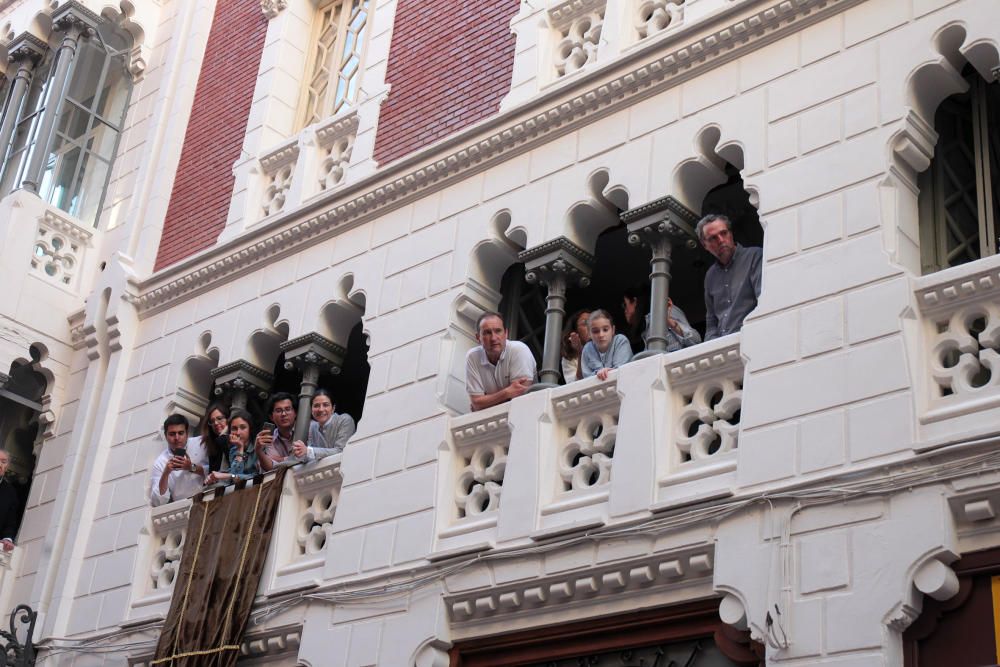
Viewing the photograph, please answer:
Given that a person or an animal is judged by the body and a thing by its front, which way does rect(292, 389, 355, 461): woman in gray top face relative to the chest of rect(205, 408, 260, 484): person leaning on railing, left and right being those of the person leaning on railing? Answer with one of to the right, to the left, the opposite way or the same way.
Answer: the same way

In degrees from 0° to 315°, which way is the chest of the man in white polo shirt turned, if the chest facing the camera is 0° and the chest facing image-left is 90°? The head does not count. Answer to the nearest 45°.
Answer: approximately 0°

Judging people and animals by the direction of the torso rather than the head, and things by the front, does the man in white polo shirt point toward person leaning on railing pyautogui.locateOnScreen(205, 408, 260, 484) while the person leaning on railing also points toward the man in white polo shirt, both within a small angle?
no

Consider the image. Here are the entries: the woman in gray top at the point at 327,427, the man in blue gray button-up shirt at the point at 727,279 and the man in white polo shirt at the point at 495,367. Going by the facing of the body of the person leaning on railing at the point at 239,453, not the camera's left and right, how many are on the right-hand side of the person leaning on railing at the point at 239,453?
0

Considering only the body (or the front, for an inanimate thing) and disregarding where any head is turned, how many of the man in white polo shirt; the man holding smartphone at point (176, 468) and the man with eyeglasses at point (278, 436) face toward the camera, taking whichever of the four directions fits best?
3

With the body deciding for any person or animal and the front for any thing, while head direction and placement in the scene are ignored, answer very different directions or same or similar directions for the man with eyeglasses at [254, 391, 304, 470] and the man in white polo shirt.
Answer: same or similar directions

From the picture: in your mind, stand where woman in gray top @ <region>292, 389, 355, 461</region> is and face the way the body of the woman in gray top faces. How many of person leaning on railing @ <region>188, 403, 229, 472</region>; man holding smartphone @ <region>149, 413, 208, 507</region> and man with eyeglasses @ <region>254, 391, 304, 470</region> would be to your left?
0

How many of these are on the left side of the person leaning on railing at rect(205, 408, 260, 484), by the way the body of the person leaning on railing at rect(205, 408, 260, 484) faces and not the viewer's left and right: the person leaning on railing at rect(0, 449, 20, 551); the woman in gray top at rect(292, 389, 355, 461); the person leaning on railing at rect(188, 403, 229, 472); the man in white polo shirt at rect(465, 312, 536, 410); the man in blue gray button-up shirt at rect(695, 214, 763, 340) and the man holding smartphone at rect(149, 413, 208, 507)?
3

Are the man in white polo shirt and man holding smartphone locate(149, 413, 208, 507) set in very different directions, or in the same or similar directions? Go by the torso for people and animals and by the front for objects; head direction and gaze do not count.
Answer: same or similar directions

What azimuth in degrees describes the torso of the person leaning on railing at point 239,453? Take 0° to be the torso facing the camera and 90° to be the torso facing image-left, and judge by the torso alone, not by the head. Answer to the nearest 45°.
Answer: approximately 45°

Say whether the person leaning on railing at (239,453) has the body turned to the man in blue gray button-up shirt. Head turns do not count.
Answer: no

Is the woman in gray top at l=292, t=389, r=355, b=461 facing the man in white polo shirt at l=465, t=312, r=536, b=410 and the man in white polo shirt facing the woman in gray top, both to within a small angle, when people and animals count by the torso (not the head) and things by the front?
no

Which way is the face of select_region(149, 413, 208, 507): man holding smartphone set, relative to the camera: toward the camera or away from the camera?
toward the camera

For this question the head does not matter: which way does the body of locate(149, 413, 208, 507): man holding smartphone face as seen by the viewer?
toward the camera

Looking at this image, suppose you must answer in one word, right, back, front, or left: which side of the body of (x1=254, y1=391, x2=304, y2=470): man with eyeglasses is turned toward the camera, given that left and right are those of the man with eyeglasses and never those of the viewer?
front

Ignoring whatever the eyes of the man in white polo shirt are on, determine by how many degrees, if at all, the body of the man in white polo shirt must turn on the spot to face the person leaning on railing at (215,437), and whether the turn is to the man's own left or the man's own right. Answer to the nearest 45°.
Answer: approximately 135° to the man's own right

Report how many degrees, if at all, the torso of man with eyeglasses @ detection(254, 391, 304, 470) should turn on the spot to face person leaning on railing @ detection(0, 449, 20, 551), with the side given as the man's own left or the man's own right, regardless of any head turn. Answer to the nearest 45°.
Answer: approximately 135° to the man's own right

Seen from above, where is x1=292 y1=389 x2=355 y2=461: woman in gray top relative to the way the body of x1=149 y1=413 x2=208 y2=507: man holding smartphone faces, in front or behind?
in front
